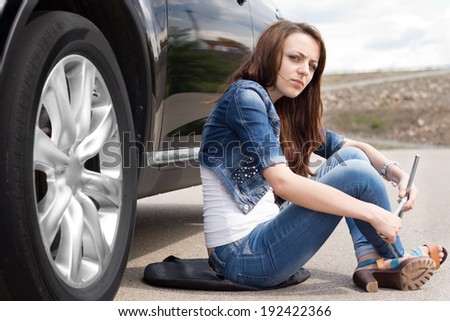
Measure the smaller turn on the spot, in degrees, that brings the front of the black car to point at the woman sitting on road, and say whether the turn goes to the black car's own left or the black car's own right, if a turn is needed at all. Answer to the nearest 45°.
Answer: approximately 135° to the black car's own left

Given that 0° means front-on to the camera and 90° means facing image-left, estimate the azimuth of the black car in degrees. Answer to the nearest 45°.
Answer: approximately 45°
